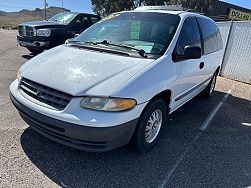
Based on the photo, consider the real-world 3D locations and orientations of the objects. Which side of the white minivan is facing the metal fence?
back

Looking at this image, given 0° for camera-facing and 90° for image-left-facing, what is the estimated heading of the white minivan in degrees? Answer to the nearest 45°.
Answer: approximately 45°

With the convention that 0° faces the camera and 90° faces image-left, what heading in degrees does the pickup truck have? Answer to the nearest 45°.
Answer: approximately 45°

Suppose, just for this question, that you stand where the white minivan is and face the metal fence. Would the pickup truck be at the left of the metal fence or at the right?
left

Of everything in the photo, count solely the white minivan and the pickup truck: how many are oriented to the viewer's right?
0

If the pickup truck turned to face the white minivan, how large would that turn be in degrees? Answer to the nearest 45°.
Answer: approximately 45° to its left

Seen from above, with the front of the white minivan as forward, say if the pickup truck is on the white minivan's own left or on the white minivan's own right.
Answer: on the white minivan's own right

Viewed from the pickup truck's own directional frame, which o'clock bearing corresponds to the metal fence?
The metal fence is roughly at 8 o'clock from the pickup truck.
